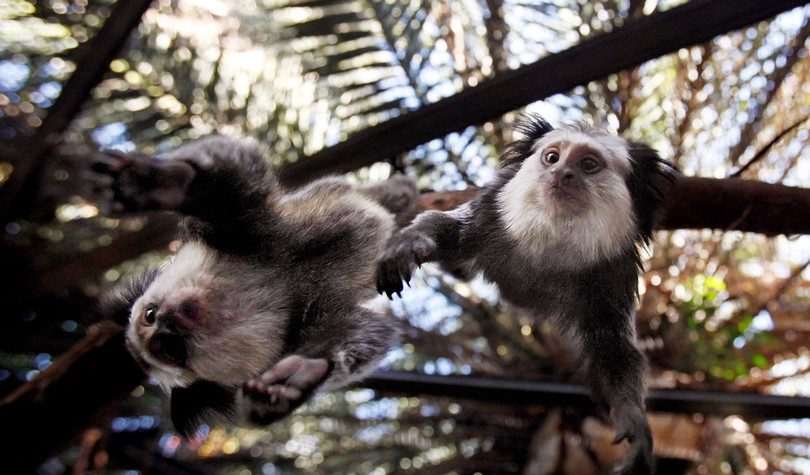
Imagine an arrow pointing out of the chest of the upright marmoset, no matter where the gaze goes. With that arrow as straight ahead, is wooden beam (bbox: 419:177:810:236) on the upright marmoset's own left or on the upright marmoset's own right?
on the upright marmoset's own left

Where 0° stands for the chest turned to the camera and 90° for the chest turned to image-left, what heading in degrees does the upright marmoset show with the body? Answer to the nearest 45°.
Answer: approximately 0°

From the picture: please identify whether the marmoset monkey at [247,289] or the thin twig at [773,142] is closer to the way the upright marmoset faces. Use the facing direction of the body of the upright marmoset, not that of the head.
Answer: the marmoset monkey

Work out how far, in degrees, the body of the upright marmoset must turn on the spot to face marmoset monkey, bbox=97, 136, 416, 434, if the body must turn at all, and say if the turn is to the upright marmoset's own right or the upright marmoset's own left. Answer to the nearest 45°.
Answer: approximately 90° to the upright marmoset's own right

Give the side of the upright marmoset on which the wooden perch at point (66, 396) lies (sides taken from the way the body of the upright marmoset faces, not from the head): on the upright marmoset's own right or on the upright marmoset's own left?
on the upright marmoset's own right

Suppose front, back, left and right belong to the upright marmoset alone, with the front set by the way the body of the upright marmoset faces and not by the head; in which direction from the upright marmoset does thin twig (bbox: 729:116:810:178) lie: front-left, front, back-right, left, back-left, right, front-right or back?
back-left
